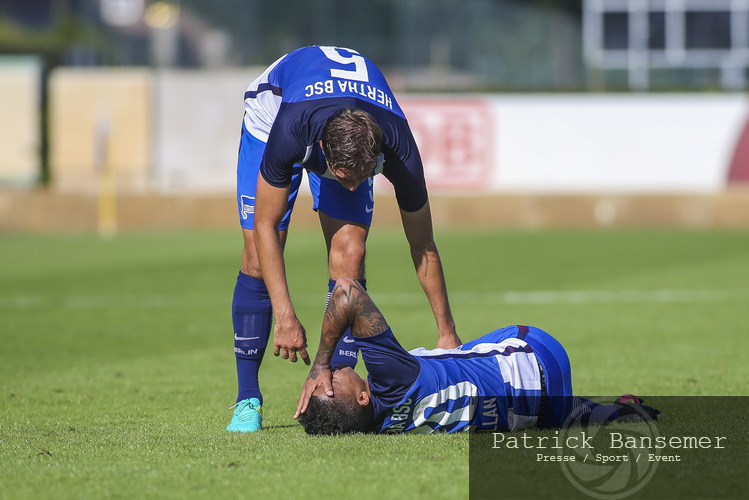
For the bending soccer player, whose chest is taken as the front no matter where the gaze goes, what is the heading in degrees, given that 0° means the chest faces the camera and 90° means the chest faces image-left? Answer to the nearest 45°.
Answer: approximately 0°

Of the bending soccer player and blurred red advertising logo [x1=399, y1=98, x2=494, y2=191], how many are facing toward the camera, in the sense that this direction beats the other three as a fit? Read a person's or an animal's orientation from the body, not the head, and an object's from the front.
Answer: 2

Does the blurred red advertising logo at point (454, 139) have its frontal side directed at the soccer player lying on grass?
yes

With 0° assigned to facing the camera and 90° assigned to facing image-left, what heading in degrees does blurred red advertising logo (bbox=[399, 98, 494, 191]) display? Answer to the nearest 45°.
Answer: approximately 0°

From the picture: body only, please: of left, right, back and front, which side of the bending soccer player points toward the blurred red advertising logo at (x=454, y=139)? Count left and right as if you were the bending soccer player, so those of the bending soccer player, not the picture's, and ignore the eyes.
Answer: back
